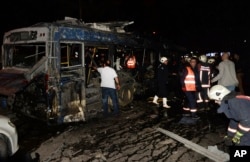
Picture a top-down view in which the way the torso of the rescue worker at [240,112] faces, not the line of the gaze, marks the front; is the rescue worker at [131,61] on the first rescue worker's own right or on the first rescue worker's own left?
on the first rescue worker's own right

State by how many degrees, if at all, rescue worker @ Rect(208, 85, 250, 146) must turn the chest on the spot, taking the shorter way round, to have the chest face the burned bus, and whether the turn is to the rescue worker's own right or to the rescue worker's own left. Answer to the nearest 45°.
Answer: approximately 45° to the rescue worker's own right

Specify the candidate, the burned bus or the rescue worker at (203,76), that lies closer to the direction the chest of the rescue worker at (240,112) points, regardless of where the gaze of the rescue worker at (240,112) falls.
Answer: the burned bus

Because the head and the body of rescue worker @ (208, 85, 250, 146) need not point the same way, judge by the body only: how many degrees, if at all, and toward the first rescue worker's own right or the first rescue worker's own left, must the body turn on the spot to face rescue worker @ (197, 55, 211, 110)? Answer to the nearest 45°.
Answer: approximately 90° to the first rescue worker's own right

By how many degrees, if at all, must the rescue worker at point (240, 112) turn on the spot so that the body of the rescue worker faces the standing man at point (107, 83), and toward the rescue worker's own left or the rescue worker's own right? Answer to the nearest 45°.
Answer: approximately 45° to the rescue worker's own right

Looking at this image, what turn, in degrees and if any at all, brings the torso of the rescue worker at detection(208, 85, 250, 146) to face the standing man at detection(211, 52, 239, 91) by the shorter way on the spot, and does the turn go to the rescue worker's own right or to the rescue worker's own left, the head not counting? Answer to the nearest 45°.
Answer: approximately 90° to the rescue worker's own right

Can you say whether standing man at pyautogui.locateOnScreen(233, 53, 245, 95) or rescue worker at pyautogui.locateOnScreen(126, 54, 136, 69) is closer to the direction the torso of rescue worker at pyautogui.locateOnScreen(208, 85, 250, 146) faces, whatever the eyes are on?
the rescue worker

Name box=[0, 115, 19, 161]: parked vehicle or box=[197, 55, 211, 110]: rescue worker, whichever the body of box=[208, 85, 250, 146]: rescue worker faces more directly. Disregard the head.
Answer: the parked vehicle

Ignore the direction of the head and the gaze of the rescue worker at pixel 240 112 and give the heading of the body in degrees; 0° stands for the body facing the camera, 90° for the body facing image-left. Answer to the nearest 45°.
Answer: approximately 90°
